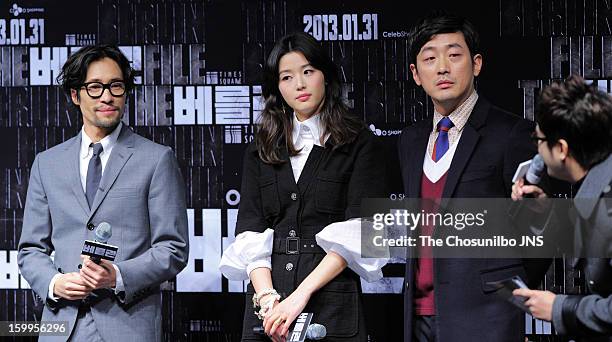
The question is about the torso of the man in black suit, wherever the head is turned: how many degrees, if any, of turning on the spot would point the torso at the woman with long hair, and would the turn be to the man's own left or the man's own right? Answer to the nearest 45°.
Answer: approximately 45° to the man's own right

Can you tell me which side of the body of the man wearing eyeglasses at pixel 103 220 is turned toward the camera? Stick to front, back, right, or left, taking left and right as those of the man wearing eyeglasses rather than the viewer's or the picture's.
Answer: front

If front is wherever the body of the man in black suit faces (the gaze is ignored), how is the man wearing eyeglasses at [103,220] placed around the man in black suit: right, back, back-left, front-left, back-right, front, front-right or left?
front-right

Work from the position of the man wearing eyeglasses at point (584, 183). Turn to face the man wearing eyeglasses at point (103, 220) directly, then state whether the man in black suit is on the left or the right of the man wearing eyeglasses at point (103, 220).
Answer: right

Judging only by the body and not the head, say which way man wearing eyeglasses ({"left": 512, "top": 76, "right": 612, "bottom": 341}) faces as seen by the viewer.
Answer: to the viewer's left

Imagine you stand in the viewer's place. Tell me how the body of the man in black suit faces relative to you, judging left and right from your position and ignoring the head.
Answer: facing the viewer and to the left of the viewer

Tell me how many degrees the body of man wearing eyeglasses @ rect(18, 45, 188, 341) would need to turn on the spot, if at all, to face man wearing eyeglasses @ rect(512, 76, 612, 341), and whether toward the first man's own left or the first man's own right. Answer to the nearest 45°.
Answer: approximately 45° to the first man's own left

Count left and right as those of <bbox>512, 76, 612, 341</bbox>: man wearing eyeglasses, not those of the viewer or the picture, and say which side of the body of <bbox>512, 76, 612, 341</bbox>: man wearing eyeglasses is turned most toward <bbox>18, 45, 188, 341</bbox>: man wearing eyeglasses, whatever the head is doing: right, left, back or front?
front

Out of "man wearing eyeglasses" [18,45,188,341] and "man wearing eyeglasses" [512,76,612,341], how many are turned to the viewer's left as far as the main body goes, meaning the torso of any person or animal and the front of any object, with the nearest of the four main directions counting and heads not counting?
1

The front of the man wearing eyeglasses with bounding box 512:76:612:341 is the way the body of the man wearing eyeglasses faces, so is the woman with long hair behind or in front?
in front

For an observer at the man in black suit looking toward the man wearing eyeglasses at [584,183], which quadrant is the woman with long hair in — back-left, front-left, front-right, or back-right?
back-right
